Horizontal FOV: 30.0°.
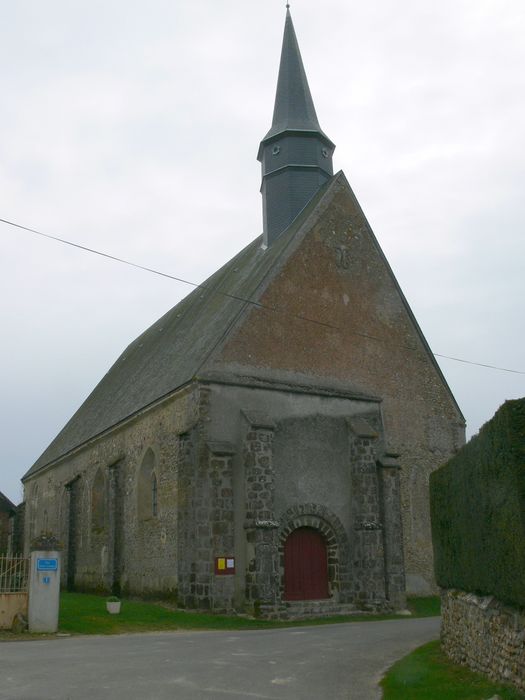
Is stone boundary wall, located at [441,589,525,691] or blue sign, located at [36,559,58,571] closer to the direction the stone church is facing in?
the stone boundary wall

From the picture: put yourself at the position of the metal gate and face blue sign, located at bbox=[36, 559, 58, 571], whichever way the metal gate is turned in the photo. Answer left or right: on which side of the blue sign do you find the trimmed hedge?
right

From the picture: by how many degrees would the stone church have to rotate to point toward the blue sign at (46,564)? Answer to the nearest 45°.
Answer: approximately 90° to its right

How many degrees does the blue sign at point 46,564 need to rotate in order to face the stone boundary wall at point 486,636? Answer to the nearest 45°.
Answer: approximately 45° to its left

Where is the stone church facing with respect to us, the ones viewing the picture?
facing the viewer and to the right of the viewer

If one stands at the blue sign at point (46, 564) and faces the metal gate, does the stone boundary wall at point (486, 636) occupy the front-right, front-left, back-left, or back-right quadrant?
back-left

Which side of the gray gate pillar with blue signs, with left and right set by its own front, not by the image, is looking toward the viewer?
front

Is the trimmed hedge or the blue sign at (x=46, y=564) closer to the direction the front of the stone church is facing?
the trimmed hedge

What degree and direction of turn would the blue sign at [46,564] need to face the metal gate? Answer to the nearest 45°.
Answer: approximately 90° to its right

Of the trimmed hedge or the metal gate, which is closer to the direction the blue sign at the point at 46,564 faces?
the trimmed hedge

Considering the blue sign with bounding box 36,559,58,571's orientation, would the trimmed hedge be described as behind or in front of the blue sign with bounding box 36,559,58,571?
in front

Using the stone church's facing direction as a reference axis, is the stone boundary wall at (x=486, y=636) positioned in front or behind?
in front

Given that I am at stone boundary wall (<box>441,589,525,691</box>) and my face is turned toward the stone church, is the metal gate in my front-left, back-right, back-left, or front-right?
front-left

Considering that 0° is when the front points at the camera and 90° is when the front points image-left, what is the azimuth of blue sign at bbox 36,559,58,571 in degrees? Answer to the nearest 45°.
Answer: approximately 0°

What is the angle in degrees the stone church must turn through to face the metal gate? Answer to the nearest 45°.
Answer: approximately 90° to its right
